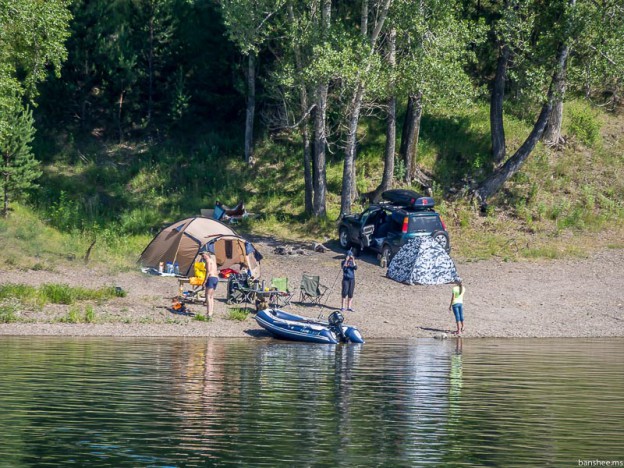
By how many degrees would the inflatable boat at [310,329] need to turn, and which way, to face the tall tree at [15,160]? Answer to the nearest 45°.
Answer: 0° — it already faces it

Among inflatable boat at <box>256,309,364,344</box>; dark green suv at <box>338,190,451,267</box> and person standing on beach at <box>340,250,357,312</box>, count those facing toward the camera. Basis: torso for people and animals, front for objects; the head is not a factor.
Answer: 1

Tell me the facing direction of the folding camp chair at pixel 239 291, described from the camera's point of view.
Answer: facing the viewer and to the right of the viewer

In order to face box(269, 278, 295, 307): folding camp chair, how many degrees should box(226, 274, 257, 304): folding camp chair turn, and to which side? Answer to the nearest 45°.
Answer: approximately 45° to its left

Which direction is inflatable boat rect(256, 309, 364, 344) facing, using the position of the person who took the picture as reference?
facing away from the viewer and to the left of the viewer

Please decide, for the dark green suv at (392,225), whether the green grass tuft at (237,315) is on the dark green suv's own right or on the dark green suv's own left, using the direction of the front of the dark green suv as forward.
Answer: on the dark green suv's own left

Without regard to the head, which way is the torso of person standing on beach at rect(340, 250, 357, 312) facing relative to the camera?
toward the camera

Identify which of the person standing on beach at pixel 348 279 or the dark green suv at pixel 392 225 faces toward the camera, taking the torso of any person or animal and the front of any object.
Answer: the person standing on beach

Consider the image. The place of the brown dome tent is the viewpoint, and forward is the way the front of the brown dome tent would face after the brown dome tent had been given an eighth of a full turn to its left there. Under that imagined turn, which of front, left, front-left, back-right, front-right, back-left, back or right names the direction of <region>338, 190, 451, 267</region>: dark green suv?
front

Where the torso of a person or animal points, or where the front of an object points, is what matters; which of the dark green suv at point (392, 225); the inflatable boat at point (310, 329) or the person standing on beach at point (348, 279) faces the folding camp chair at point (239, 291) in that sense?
the inflatable boat

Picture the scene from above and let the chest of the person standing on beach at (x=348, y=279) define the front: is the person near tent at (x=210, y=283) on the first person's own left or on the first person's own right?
on the first person's own right

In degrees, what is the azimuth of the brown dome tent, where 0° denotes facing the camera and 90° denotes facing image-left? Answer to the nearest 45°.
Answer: approximately 315°

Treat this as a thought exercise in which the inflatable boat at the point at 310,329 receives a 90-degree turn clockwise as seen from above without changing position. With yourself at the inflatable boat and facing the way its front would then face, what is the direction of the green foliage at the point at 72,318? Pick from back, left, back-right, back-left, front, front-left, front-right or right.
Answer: back-left

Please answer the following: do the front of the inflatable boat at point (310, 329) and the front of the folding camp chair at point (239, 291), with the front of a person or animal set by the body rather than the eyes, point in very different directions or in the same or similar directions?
very different directions

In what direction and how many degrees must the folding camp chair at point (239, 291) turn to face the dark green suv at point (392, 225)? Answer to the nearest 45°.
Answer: approximately 90° to its left

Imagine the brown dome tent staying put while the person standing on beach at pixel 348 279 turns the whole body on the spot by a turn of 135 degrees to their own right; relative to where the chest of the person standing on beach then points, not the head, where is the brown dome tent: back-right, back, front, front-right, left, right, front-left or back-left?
front

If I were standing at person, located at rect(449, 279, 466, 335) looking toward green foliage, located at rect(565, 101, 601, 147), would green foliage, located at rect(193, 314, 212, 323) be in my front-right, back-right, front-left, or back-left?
back-left
